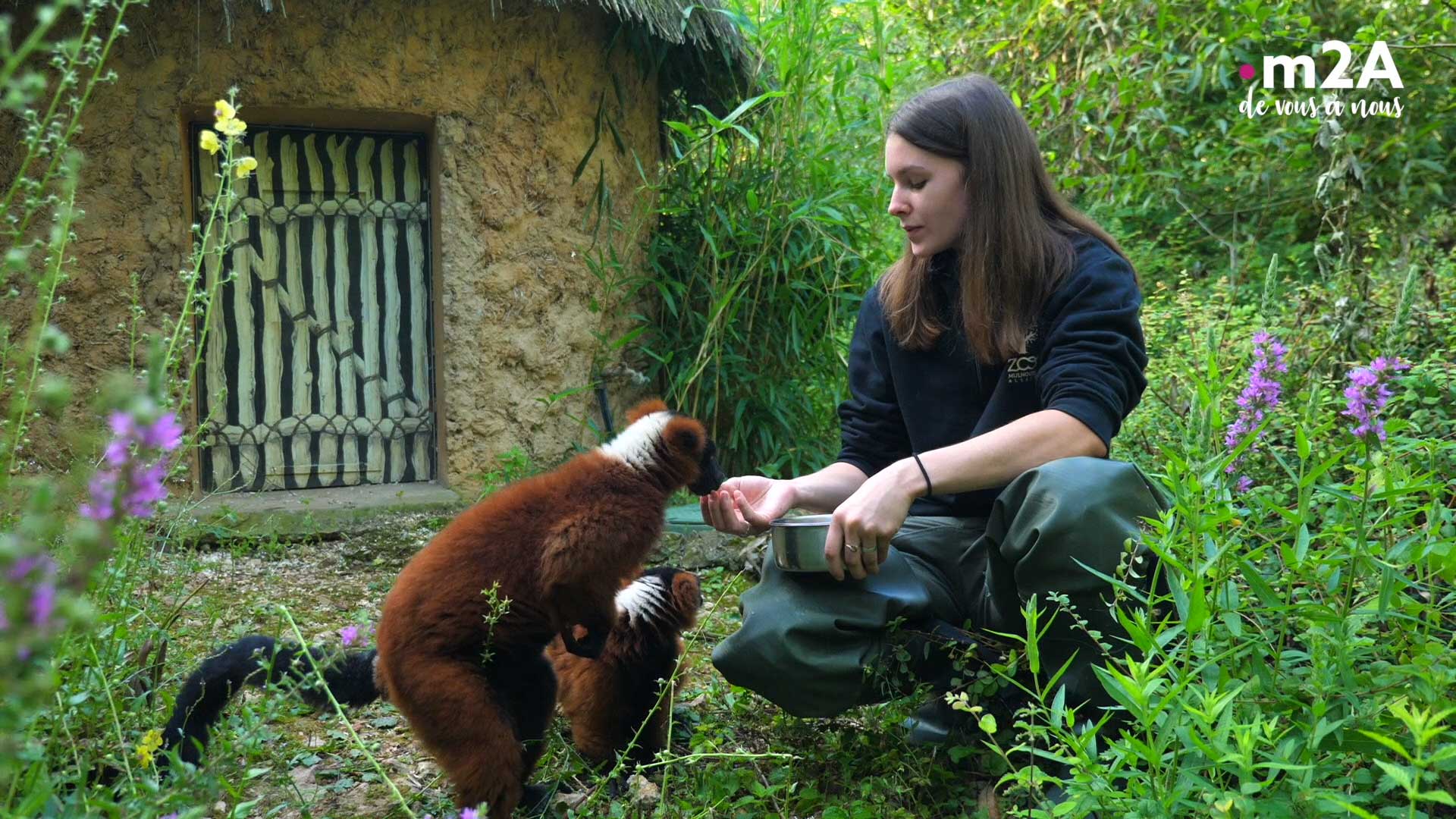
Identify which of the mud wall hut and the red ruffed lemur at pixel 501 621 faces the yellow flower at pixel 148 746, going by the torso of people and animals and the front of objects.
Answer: the mud wall hut

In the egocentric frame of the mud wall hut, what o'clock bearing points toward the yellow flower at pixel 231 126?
The yellow flower is roughly at 12 o'clock from the mud wall hut.

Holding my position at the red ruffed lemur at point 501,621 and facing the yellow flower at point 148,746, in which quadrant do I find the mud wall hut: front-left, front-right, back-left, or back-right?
back-right

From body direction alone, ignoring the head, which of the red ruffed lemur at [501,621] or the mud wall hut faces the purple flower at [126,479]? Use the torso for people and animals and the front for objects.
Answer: the mud wall hut

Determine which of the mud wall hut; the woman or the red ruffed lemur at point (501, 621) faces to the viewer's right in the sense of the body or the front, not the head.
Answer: the red ruffed lemur

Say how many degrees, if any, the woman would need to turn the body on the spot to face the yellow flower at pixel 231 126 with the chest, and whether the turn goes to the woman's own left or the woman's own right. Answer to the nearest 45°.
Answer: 0° — they already face it

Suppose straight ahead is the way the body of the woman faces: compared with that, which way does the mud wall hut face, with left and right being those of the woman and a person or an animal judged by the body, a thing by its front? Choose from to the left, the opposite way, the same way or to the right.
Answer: to the left

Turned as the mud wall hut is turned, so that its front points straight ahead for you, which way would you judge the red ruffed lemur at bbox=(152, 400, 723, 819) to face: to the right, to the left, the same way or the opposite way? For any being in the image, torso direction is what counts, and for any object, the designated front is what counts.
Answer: to the left

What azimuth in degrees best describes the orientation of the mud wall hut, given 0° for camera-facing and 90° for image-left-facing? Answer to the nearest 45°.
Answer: approximately 0°

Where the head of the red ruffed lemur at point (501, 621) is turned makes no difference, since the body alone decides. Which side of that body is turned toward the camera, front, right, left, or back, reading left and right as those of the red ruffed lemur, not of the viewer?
right

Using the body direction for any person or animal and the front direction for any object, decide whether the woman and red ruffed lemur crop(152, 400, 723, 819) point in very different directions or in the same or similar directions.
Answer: very different directions

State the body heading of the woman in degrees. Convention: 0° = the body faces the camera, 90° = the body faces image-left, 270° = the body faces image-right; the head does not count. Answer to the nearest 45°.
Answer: approximately 45°
